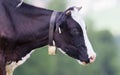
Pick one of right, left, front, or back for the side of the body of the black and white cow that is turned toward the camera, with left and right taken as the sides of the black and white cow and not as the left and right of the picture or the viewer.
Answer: right
